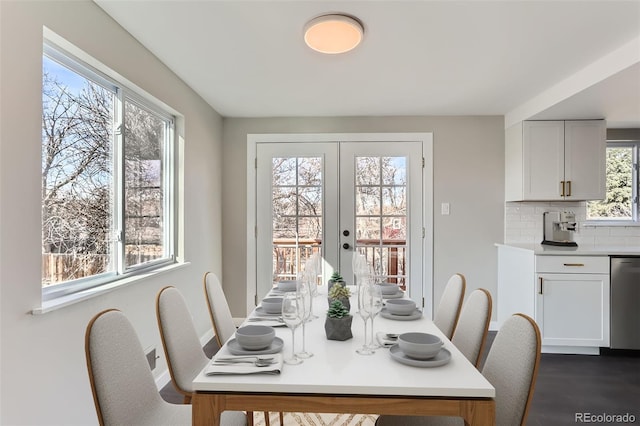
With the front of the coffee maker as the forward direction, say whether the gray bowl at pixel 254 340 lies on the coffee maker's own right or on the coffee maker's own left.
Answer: on the coffee maker's own right

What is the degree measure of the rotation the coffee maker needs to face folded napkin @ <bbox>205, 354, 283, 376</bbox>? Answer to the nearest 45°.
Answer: approximately 45° to its right

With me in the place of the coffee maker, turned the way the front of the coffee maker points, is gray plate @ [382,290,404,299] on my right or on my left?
on my right

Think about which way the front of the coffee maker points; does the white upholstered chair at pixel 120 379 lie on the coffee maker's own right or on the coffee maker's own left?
on the coffee maker's own right

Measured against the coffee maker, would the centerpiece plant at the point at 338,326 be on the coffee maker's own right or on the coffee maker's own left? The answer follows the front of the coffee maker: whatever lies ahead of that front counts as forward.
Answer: on the coffee maker's own right

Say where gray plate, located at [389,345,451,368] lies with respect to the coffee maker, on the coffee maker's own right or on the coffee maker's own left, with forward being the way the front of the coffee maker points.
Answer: on the coffee maker's own right

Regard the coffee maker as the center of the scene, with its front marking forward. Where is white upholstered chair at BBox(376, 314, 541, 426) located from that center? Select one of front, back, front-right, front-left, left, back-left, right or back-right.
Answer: front-right

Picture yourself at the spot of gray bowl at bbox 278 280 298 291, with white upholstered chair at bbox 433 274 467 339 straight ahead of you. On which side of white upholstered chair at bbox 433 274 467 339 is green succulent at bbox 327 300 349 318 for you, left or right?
right

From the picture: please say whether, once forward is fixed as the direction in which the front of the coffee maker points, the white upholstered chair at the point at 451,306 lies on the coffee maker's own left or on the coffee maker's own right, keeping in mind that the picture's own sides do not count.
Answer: on the coffee maker's own right

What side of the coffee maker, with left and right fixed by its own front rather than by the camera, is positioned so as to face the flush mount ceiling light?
right

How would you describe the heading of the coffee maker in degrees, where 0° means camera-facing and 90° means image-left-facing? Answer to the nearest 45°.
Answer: approximately 315°

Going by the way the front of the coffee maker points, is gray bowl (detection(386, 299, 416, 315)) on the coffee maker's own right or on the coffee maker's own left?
on the coffee maker's own right

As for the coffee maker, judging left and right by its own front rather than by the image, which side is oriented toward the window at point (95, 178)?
right
